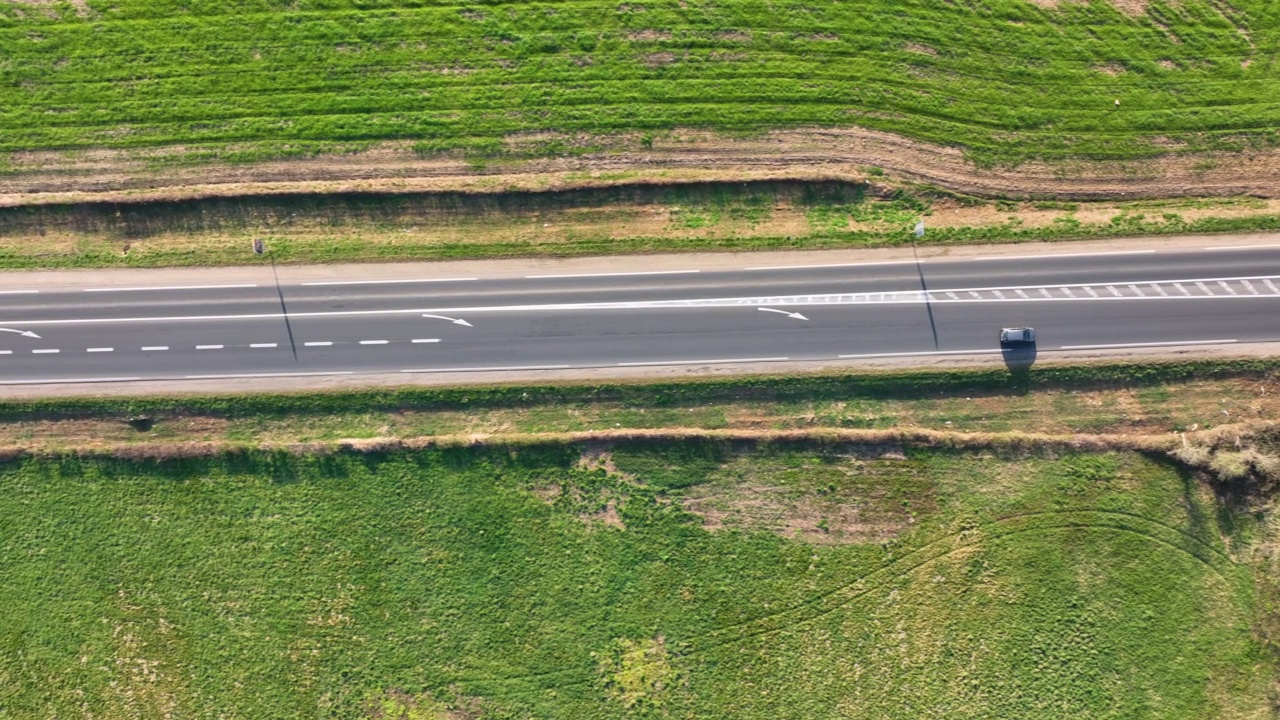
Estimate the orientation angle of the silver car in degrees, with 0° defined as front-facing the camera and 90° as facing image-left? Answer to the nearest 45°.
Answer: approximately 270°
